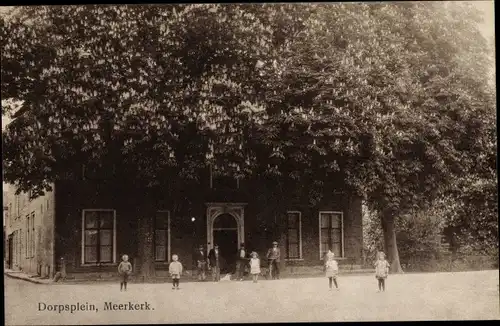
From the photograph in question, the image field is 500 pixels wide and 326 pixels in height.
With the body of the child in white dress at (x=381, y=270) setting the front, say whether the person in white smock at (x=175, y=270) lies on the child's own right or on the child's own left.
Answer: on the child's own right

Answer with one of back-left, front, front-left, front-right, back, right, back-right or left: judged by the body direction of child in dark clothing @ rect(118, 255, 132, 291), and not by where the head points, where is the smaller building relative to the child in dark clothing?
right

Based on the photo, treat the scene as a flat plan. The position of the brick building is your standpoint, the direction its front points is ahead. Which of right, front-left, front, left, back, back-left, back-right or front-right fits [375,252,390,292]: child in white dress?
left

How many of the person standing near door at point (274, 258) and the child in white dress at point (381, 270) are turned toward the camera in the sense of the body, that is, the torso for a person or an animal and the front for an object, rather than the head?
2

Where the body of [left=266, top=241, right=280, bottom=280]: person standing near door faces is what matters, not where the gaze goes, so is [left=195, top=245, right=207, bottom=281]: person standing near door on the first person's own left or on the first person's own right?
on the first person's own right

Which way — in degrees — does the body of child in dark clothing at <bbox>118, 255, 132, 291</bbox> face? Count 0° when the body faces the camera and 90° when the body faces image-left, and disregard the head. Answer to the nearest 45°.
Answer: approximately 0°

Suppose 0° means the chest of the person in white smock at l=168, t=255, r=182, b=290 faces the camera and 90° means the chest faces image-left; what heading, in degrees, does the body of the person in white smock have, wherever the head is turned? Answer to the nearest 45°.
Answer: approximately 0°

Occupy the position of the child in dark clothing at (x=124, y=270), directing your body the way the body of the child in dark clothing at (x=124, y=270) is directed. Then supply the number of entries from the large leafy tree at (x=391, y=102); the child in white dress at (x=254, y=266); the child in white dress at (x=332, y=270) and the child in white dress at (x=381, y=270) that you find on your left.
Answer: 4

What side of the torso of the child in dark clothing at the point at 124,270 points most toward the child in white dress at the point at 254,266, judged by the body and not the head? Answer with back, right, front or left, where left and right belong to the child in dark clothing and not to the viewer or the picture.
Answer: left
